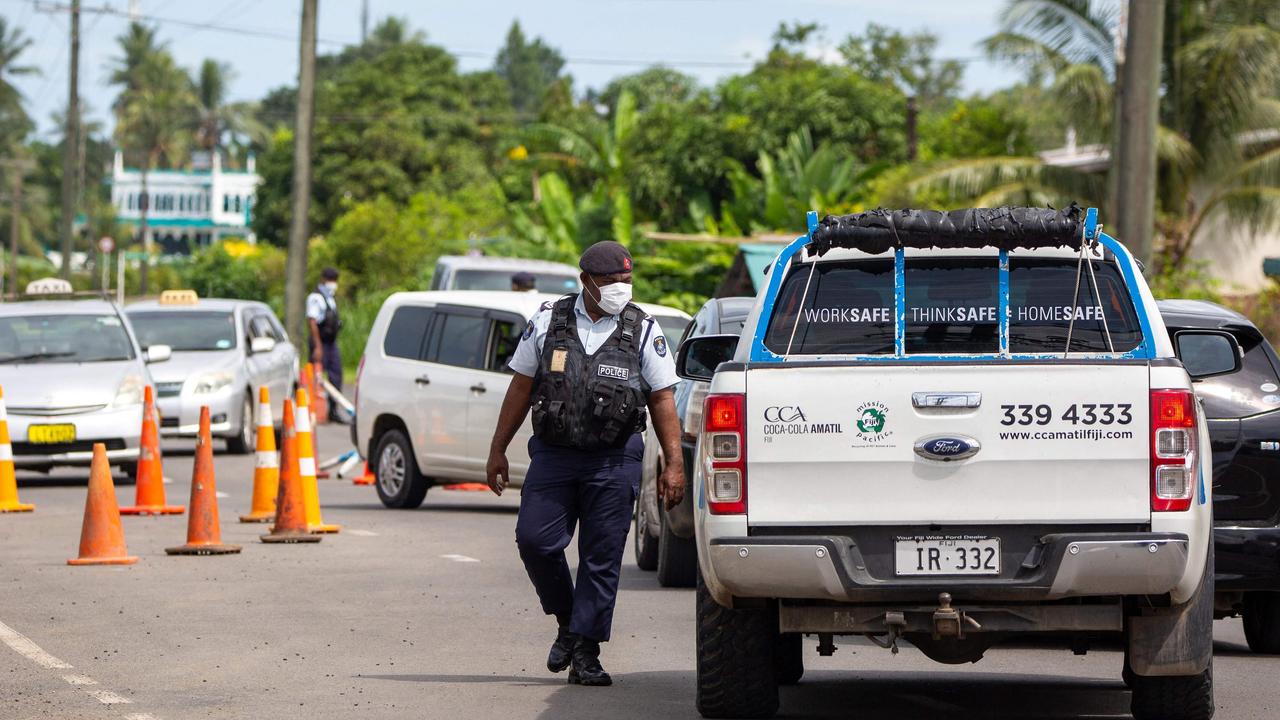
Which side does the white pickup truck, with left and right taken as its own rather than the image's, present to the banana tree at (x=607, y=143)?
front

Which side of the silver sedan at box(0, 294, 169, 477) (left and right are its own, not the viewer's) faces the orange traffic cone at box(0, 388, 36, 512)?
front

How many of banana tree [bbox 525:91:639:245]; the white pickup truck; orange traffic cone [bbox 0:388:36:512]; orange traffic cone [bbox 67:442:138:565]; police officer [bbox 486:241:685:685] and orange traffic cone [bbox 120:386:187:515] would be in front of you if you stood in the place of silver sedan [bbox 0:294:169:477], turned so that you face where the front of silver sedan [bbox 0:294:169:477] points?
5

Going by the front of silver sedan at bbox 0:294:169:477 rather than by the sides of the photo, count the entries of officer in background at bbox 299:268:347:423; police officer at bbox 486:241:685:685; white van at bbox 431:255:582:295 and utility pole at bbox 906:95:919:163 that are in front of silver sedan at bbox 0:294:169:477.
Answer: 1

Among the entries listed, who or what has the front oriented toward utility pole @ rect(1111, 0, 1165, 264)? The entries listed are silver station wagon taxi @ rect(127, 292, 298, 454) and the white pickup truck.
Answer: the white pickup truck

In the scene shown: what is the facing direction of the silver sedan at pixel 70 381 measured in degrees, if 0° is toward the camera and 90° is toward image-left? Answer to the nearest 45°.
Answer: approximately 0°

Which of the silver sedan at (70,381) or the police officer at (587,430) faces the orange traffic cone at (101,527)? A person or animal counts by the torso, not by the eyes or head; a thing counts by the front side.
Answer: the silver sedan

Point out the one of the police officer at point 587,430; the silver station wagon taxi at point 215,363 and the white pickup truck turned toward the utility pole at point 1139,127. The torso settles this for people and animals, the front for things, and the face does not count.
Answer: the white pickup truck

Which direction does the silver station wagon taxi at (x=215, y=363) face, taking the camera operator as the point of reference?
facing the viewer and to the left of the viewer

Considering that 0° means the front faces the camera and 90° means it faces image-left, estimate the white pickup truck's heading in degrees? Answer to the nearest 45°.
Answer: approximately 180°

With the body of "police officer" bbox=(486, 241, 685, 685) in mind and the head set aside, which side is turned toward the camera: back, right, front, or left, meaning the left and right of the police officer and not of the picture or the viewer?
front

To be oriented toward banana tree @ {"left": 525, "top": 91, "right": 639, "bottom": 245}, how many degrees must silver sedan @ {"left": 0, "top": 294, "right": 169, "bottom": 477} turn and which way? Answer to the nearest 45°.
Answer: approximately 135° to its left

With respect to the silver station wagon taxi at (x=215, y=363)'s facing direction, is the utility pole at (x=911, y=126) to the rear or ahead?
to the rear

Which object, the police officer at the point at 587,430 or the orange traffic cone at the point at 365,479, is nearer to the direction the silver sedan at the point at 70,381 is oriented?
the police officer

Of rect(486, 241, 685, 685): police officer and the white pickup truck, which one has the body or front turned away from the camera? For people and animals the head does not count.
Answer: the white pickup truck

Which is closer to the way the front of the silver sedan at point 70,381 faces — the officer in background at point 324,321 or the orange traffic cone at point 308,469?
the orange traffic cone

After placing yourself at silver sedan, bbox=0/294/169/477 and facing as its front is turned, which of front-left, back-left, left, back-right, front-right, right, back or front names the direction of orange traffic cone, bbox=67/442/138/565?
front
